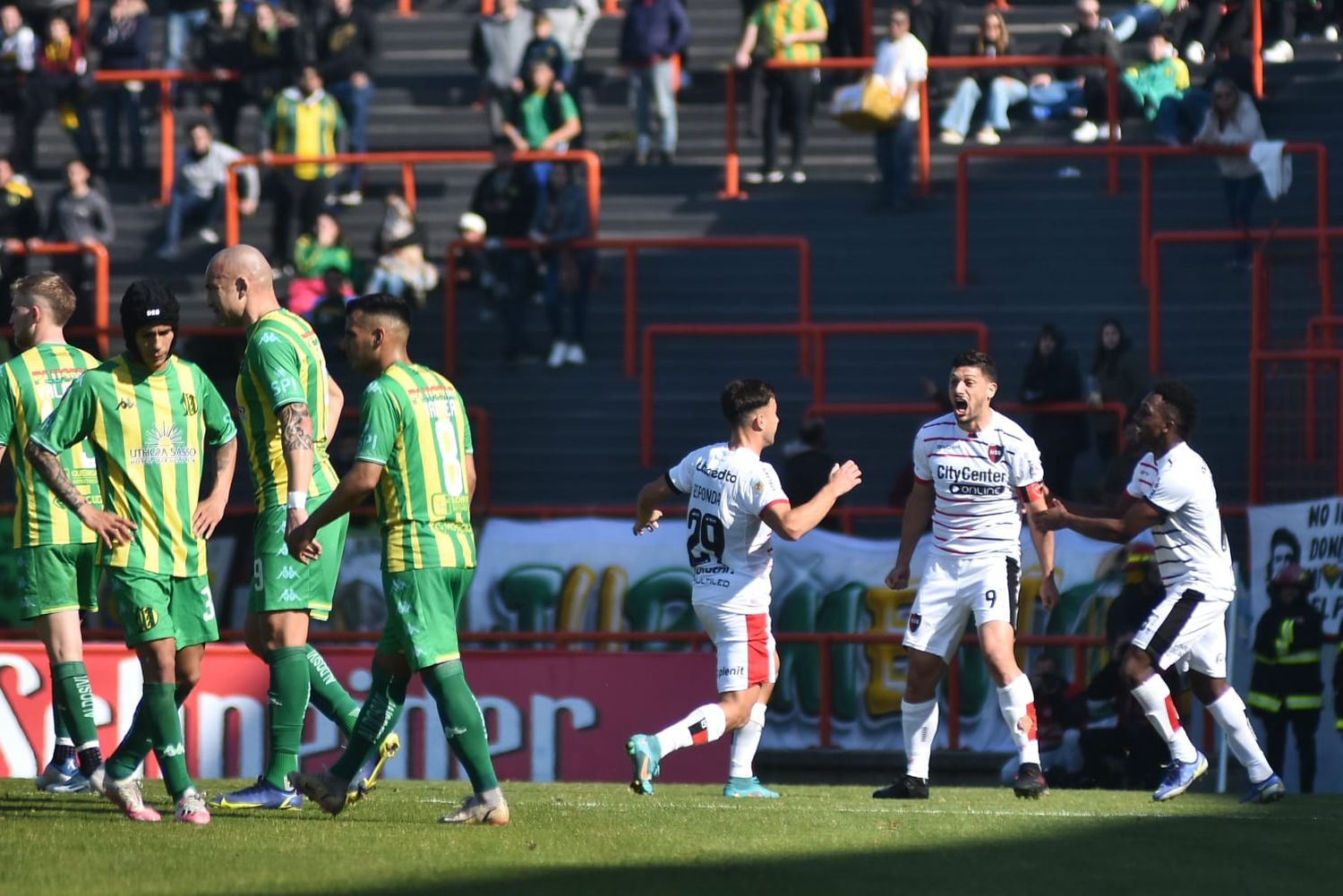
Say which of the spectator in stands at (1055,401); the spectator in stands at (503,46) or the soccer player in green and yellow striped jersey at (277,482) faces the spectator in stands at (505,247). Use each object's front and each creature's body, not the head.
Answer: the spectator in stands at (503,46)

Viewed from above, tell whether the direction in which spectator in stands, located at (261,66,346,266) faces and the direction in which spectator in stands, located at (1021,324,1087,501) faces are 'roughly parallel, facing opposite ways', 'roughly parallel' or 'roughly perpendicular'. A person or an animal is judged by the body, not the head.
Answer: roughly parallel

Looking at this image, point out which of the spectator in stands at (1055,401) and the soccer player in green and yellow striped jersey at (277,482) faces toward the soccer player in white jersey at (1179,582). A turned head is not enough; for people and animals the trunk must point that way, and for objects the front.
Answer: the spectator in stands

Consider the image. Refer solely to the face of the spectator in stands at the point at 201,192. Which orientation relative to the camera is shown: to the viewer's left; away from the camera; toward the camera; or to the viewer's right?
toward the camera

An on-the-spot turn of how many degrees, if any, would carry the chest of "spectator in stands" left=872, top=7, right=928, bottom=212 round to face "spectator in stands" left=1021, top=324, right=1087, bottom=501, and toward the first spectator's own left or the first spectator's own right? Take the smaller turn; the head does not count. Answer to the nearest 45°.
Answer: approximately 45° to the first spectator's own left

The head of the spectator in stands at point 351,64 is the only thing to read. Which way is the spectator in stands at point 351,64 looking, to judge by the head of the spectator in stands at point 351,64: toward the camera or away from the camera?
toward the camera

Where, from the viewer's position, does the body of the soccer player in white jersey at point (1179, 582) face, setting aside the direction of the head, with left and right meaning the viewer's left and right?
facing to the left of the viewer

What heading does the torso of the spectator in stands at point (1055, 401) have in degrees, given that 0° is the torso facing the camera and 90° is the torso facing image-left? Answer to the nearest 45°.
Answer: approximately 0°

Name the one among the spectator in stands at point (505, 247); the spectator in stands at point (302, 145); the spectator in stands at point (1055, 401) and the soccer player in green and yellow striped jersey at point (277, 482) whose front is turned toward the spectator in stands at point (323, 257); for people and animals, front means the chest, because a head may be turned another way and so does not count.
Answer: the spectator in stands at point (302, 145)

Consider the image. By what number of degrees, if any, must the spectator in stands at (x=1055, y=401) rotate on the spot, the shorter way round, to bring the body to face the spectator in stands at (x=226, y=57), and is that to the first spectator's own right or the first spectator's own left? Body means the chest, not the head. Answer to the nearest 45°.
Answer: approximately 135° to the first spectator's own right

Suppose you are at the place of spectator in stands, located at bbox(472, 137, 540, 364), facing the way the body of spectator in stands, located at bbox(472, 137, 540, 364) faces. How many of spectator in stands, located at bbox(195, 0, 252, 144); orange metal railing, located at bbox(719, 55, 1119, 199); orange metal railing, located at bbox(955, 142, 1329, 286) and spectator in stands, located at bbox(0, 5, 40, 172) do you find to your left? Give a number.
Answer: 2

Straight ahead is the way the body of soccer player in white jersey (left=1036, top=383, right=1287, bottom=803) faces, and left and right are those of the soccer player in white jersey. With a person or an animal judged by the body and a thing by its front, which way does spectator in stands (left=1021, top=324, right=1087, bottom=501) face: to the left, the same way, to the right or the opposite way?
to the left

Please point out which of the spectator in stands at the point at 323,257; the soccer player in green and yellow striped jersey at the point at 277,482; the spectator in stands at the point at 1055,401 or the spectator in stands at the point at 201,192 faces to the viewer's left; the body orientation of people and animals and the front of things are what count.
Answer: the soccer player in green and yellow striped jersey

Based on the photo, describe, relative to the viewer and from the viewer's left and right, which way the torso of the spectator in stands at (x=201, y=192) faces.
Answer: facing the viewer

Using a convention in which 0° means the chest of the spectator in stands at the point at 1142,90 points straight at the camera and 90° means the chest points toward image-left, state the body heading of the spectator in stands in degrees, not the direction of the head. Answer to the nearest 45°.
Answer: approximately 45°

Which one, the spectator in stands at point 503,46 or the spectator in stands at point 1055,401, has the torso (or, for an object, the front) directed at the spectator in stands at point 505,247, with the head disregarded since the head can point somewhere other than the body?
the spectator in stands at point 503,46

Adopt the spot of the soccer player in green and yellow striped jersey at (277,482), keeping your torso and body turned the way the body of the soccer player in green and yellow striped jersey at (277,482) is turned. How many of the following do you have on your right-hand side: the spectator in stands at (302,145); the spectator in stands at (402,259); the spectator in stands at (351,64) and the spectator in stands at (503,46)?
4

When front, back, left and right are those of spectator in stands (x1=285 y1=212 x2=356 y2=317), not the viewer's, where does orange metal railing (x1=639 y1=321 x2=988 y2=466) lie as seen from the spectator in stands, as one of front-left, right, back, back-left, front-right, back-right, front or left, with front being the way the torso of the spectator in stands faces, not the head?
front-left

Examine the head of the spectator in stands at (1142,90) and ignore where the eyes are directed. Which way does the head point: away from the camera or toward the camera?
toward the camera
